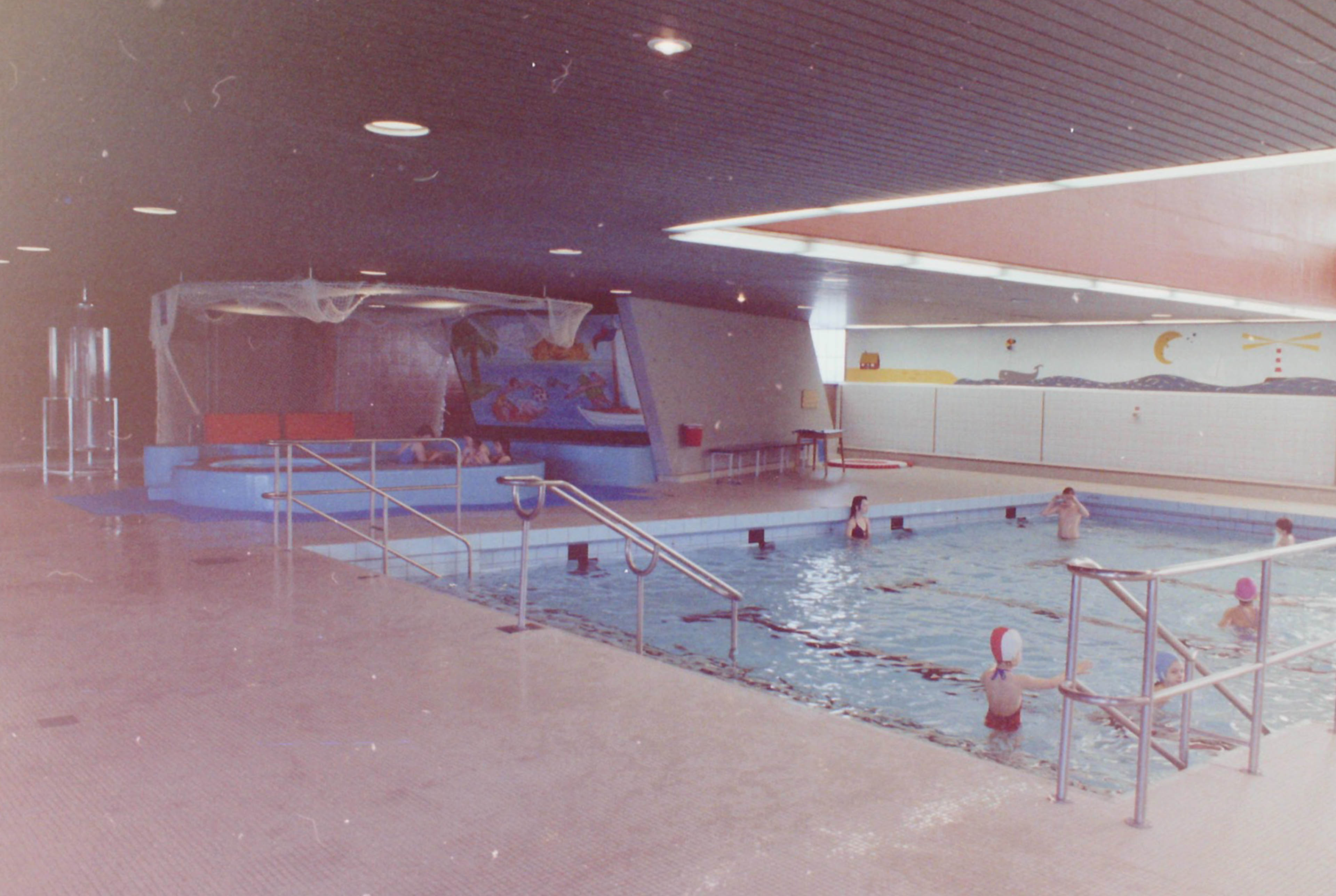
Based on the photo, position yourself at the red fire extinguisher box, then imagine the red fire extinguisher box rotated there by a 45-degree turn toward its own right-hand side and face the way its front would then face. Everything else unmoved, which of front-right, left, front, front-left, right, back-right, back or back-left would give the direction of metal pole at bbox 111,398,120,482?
right

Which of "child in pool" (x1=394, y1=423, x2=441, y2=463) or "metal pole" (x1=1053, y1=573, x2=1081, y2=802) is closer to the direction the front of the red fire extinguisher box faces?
the metal pole

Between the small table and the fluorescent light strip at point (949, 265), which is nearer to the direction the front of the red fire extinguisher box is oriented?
the fluorescent light strip

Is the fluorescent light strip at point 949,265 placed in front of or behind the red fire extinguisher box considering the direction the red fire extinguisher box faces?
in front

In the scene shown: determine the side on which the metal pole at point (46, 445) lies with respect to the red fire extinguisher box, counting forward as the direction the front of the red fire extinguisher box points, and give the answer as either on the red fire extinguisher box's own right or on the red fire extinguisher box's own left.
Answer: on the red fire extinguisher box's own right

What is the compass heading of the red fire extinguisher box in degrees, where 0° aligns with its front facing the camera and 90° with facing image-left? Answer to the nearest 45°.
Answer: approximately 315°

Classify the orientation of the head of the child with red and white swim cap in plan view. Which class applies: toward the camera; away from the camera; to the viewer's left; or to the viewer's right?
away from the camera

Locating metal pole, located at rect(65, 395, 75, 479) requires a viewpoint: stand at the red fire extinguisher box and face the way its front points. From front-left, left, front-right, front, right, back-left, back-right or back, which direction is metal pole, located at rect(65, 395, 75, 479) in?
back-right

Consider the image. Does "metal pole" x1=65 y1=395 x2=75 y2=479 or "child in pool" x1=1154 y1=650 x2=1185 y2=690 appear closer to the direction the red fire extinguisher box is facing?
the child in pool

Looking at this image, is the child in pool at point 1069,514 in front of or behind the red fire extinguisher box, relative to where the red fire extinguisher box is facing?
in front

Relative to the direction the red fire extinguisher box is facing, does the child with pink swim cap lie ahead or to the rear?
ahead

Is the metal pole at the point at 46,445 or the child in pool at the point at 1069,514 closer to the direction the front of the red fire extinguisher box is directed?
the child in pool
